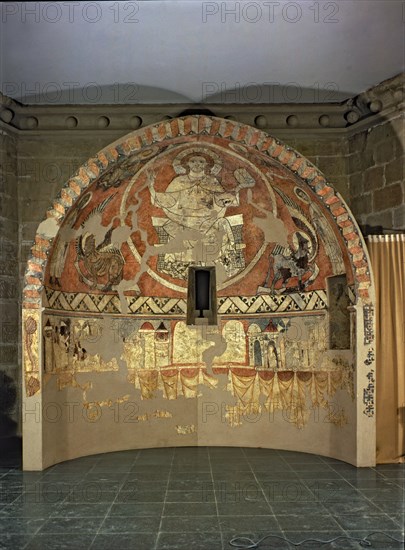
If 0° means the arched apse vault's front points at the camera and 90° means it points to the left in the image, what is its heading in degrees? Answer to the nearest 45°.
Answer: approximately 0°
